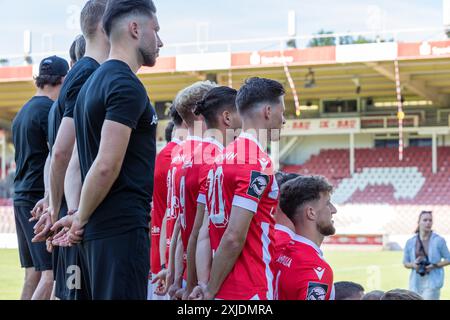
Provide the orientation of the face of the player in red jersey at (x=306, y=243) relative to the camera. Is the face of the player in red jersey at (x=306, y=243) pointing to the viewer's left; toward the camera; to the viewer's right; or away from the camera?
to the viewer's right

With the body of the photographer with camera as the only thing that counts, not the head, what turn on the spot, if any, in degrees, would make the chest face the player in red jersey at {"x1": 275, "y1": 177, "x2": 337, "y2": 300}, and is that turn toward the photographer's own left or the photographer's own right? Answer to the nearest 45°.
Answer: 0° — they already face them

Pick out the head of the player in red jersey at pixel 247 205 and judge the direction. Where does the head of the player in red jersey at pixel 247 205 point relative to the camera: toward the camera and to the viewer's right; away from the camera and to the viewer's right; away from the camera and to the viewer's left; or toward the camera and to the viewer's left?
away from the camera and to the viewer's right

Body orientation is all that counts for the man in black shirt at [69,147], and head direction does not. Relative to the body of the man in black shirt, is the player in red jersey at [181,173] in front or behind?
in front

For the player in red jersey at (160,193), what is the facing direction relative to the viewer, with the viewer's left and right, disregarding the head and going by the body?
facing away from the viewer and to the right of the viewer

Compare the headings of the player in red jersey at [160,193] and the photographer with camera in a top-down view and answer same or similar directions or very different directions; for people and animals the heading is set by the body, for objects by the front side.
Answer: very different directions

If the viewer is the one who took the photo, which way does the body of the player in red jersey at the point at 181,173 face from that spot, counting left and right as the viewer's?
facing away from the viewer and to the right of the viewer

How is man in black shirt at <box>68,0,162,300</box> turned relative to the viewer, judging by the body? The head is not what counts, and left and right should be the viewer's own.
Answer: facing to the right of the viewer

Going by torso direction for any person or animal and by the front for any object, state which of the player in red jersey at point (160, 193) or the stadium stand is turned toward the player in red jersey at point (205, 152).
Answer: the stadium stand

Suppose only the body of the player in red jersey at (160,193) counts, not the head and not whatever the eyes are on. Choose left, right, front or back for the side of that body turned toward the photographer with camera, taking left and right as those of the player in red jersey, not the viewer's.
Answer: front

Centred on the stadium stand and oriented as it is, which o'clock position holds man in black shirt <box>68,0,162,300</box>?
The man in black shirt is roughly at 12 o'clock from the stadium stand.
